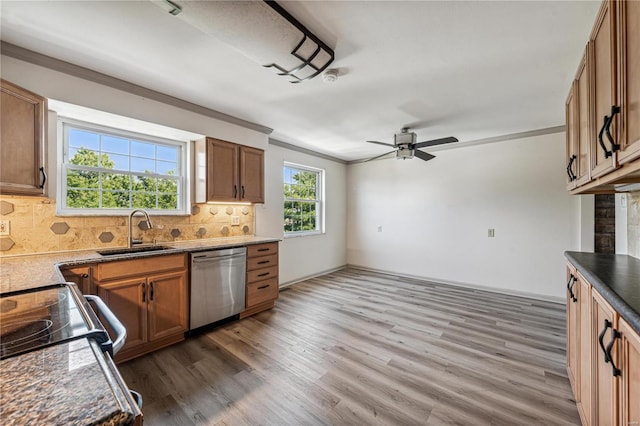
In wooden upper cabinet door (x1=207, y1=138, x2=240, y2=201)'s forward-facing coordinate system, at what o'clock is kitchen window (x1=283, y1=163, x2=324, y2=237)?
The kitchen window is roughly at 9 o'clock from the wooden upper cabinet door.

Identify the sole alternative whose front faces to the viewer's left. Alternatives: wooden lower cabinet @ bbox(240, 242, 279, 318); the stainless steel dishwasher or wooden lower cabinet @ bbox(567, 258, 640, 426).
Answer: wooden lower cabinet @ bbox(567, 258, 640, 426)

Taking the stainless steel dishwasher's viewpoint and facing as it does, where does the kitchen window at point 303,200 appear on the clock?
The kitchen window is roughly at 9 o'clock from the stainless steel dishwasher.

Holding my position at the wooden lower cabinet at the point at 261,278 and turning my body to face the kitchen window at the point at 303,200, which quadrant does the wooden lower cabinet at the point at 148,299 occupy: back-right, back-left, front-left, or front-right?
back-left

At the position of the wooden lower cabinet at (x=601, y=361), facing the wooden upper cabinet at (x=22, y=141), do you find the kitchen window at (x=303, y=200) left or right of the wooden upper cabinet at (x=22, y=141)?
right

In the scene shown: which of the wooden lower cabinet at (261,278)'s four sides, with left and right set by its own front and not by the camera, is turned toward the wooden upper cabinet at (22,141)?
right

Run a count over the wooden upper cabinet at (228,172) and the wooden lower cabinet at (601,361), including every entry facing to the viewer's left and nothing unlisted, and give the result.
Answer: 1

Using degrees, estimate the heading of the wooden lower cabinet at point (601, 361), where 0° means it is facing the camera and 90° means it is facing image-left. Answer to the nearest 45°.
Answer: approximately 90°
